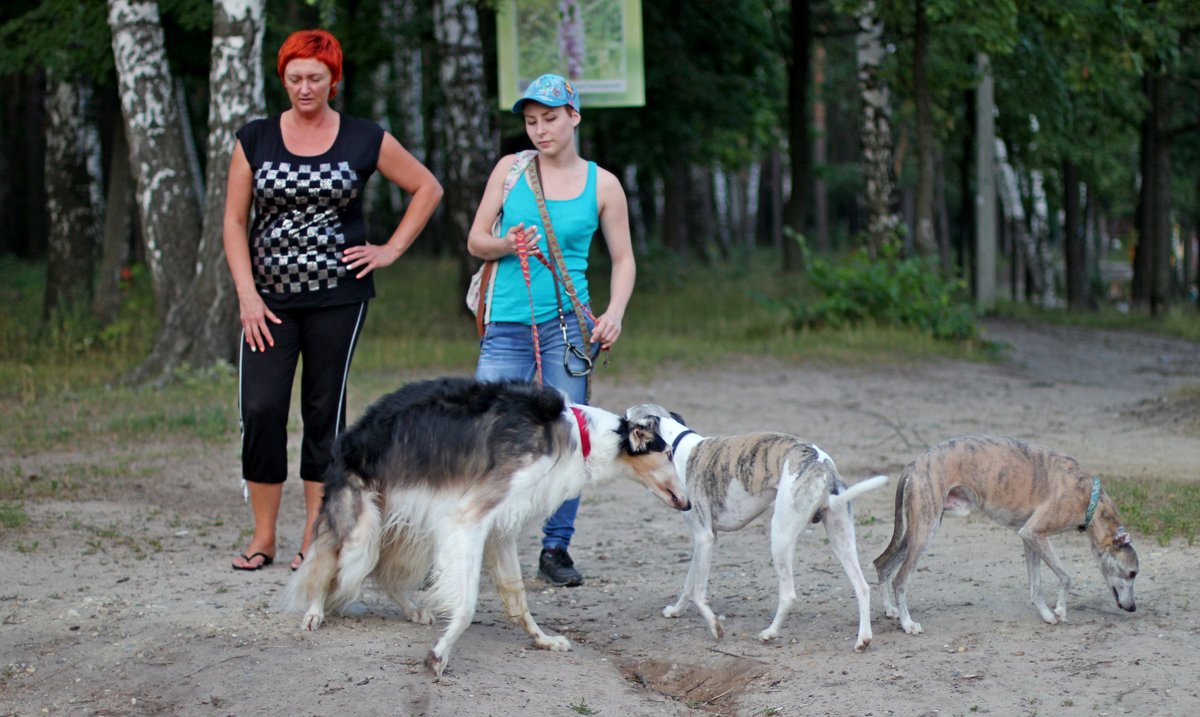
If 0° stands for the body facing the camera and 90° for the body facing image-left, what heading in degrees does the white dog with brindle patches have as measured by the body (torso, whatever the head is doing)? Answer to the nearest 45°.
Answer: approximately 135°

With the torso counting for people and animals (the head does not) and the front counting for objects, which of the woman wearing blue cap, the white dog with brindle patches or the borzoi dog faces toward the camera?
the woman wearing blue cap

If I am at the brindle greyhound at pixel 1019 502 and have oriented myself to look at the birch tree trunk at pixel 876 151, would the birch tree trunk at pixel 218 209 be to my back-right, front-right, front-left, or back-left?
front-left

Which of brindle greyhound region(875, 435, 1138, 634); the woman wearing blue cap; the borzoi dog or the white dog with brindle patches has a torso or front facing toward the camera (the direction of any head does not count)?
the woman wearing blue cap

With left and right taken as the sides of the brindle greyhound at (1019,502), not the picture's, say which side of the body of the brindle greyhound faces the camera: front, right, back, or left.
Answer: right

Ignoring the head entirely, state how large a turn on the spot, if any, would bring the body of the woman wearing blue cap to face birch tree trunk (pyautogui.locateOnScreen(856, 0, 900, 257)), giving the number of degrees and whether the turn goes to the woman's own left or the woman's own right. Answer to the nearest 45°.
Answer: approximately 180°

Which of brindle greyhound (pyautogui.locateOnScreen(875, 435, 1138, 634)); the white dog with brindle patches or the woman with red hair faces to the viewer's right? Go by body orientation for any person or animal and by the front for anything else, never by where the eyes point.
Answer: the brindle greyhound

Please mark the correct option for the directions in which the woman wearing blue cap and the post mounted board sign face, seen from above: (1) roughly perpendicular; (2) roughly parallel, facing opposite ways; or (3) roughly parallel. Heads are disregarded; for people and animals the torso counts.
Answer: roughly parallel

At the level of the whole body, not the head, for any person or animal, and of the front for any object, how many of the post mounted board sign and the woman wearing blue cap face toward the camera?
2

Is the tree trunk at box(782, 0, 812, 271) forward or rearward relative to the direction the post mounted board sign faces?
rearward

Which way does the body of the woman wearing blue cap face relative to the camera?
toward the camera

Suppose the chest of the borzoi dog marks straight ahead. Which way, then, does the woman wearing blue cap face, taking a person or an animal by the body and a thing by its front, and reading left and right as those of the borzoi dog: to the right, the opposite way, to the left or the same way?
to the right

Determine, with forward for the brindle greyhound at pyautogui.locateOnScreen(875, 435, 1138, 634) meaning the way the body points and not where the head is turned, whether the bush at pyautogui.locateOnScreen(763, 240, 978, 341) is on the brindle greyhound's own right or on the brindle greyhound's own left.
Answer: on the brindle greyhound's own left

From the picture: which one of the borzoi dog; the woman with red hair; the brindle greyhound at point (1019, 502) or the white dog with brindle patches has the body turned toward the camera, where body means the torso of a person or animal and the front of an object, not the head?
the woman with red hair

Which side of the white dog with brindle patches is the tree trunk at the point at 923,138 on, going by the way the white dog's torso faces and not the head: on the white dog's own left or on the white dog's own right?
on the white dog's own right

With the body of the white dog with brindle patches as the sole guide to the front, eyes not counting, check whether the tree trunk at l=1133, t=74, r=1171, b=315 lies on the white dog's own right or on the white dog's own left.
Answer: on the white dog's own right

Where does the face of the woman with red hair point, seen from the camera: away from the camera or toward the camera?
toward the camera

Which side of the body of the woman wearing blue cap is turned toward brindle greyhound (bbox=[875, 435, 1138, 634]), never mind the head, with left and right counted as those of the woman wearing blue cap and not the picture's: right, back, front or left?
left

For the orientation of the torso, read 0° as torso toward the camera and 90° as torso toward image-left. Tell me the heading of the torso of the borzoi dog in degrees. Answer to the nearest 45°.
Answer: approximately 270°
